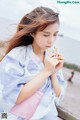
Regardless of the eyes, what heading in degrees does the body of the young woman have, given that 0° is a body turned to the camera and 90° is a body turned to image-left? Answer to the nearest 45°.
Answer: approximately 315°

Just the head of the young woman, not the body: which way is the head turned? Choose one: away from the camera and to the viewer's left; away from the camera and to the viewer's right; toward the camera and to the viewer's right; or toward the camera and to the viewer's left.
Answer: toward the camera and to the viewer's right
